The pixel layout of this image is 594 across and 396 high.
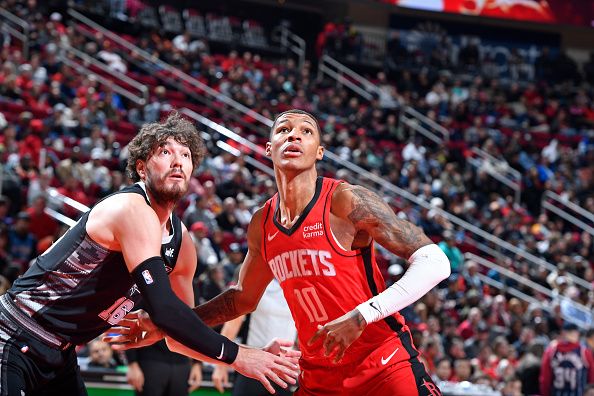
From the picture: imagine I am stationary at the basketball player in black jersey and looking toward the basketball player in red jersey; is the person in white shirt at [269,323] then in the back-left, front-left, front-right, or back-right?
front-left

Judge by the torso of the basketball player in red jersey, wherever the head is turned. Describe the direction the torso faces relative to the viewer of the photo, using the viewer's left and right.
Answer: facing the viewer and to the left of the viewer

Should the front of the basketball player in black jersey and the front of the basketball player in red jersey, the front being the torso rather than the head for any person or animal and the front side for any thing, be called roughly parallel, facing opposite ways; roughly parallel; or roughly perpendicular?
roughly perpendicular

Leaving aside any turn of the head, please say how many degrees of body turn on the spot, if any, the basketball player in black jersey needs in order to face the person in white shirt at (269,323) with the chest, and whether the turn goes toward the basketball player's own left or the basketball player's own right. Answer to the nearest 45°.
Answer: approximately 90° to the basketball player's own left

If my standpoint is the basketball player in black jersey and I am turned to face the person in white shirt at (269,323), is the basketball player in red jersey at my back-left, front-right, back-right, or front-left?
front-right

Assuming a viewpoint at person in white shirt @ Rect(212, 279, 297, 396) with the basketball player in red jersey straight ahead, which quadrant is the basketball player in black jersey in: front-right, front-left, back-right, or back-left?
front-right

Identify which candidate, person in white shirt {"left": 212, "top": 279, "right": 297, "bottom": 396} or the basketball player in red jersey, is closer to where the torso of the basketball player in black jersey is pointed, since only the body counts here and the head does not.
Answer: the basketball player in red jersey

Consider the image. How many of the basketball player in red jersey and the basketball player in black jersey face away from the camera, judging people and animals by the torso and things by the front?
0

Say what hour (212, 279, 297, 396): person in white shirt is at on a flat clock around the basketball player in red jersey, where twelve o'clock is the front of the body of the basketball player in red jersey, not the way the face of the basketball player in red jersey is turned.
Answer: The person in white shirt is roughly at 4 o'clock from the basketball player in red jersey.

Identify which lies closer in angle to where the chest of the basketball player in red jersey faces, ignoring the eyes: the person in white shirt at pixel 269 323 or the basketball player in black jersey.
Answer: the basketball player in black jersey

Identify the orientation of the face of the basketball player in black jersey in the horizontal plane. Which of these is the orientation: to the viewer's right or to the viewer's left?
to the viewer's right

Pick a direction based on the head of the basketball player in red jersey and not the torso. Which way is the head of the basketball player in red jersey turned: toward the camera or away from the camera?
toward the camera

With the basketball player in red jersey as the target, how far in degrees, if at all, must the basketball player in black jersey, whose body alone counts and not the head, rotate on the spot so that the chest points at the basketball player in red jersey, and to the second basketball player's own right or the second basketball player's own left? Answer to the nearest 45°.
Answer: approximately 45° to the second basketball player's own left
